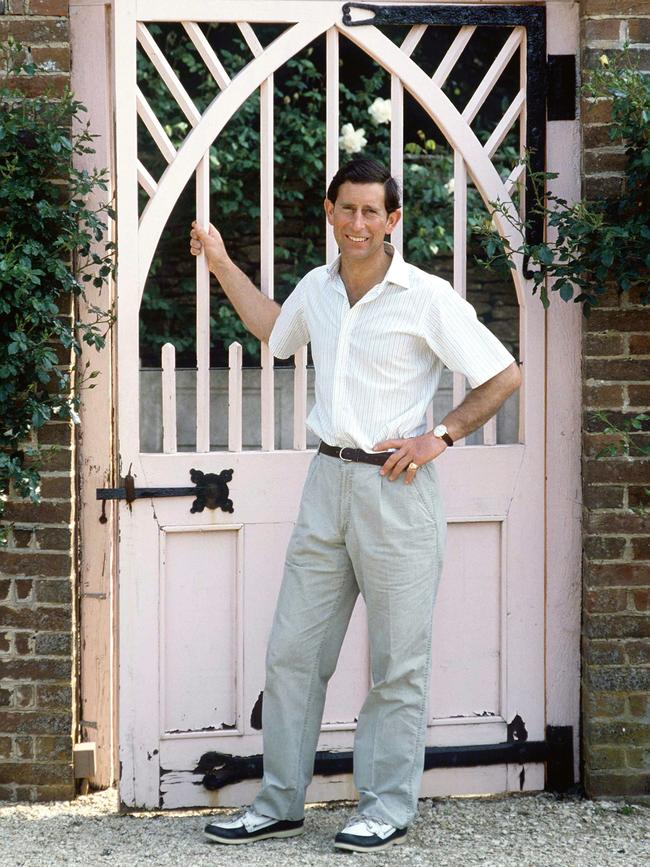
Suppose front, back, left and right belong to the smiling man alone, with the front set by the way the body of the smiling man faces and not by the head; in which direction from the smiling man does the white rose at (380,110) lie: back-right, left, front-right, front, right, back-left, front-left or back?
back-right

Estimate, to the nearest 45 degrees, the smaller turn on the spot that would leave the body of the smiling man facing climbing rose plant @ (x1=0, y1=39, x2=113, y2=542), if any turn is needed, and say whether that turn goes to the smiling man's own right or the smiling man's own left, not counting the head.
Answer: approximately 45° to the smiling man's own right

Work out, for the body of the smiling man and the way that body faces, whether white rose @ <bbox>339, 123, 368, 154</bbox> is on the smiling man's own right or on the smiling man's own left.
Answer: on the smiling man's own right

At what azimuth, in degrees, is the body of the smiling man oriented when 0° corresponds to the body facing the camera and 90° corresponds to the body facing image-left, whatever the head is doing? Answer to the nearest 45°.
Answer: approximately 45°
